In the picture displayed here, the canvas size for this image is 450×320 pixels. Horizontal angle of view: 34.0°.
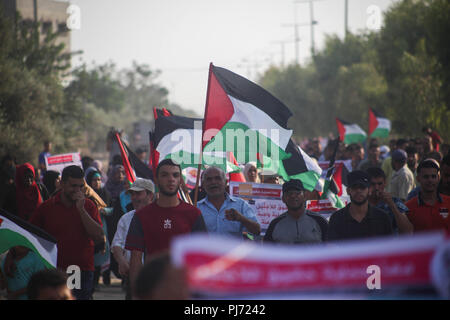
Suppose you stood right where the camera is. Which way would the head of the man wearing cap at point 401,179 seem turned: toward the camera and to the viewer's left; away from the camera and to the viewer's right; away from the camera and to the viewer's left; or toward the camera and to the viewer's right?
toward the camera and to the viewer's left

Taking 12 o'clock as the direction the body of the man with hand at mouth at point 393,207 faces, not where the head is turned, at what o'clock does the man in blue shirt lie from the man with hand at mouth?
The man in blue shirt is roughly at 3 o'clock from the man with hand at mouth.

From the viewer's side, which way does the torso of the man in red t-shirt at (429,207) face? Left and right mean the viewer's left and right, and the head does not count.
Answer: facing the viewer

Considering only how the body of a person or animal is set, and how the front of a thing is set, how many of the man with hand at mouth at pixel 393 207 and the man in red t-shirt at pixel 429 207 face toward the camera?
2

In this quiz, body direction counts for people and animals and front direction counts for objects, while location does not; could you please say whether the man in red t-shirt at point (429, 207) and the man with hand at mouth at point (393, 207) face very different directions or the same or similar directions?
same or similar directions

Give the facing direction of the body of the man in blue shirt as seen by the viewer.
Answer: toward the camera

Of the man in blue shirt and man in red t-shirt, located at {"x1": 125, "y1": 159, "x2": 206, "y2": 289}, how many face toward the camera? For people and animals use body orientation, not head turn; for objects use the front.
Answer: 2

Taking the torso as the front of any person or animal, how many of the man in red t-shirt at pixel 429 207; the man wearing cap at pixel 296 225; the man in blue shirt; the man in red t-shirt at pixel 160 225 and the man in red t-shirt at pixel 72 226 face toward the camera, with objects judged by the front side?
5

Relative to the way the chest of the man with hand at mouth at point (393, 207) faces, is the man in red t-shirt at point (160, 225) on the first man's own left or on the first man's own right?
on the first man's own right

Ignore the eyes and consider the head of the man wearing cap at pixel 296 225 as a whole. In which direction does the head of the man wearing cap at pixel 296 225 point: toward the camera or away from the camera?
toward the camera

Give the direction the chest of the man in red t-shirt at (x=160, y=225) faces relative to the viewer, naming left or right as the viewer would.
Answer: facing the viewer

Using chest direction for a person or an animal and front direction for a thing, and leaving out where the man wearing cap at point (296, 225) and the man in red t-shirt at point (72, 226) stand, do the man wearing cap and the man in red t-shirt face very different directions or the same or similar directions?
same or similar directions

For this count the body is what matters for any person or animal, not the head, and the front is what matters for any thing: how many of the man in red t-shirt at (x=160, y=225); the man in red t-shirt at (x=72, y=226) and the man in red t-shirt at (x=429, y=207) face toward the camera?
3
